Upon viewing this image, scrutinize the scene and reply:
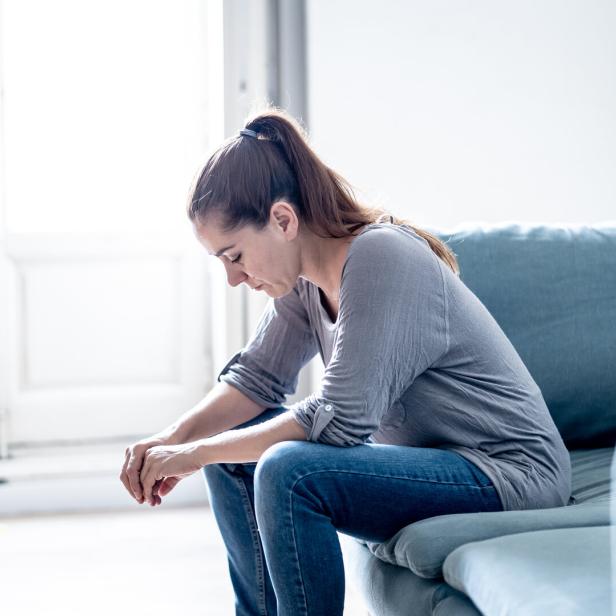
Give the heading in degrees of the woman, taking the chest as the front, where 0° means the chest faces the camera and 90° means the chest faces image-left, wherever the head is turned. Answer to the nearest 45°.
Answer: approximately 90°

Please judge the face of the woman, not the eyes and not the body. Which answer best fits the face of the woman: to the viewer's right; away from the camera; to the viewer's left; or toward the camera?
to the viewer's left

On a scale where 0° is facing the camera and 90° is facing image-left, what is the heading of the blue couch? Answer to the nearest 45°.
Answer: approximately 45°

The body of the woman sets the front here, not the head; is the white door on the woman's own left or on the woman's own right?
on the woman's own right

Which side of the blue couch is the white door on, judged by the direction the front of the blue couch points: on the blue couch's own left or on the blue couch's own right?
on the blue couch's own right
